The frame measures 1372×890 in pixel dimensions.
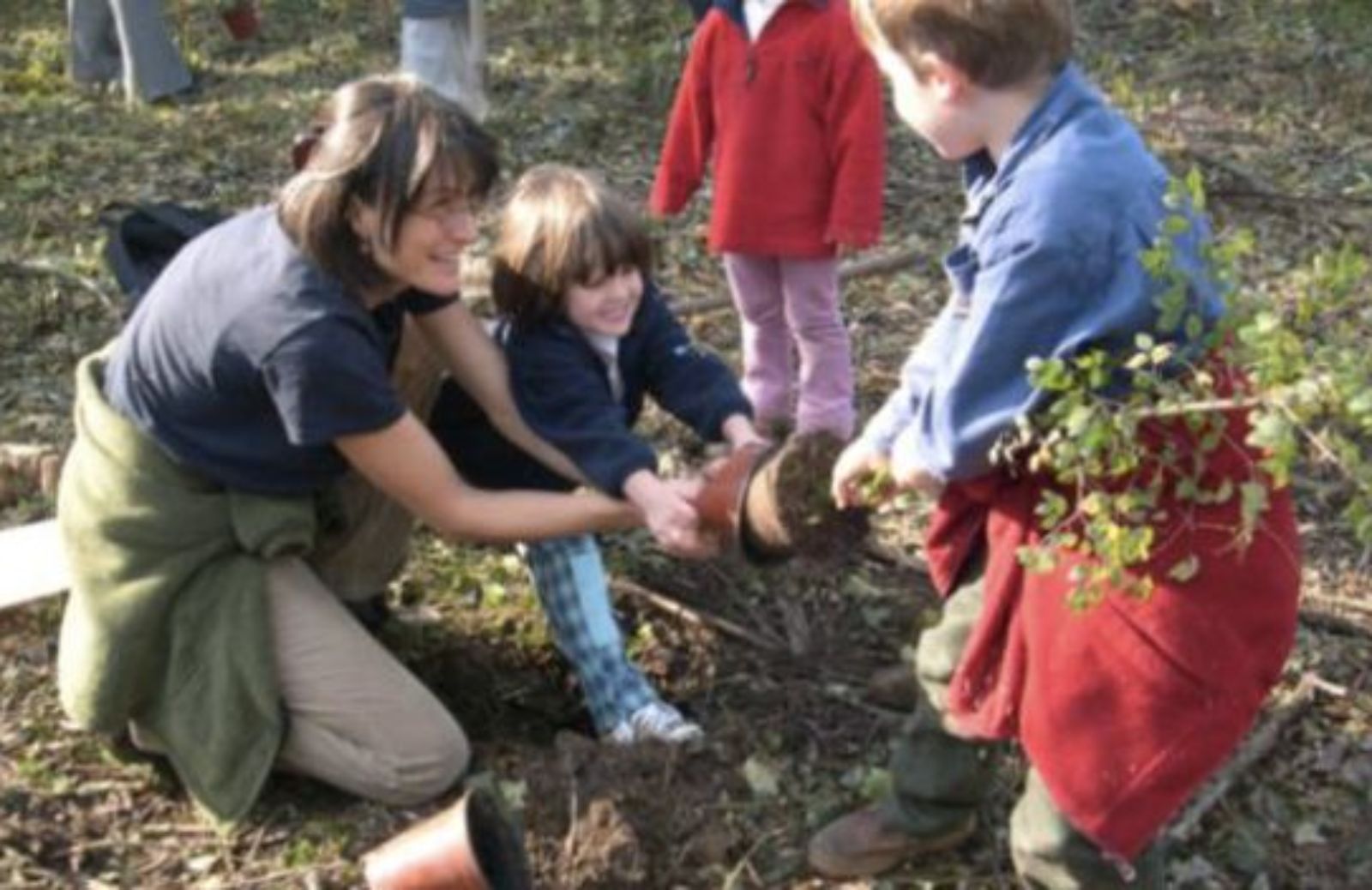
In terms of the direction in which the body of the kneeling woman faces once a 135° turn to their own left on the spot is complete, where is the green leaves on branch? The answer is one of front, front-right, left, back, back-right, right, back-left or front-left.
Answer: back

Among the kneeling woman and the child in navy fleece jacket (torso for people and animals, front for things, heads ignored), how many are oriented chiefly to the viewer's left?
0

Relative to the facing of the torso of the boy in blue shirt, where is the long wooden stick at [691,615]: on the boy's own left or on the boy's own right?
on the boy's own right

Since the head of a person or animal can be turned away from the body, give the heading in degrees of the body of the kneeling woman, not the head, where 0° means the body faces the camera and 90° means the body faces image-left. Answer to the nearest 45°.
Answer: approximately 270°

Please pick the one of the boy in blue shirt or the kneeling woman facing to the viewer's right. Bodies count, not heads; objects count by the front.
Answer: the kneeling woman

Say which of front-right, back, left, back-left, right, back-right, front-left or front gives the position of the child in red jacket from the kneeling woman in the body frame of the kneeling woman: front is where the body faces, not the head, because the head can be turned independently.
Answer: front-left

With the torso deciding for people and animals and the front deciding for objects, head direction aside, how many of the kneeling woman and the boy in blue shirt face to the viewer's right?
1

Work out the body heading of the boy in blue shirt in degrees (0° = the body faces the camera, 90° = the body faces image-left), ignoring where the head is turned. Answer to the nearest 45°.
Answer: approximately 90°

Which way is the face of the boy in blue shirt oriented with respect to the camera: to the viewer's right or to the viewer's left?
to the viewer's left

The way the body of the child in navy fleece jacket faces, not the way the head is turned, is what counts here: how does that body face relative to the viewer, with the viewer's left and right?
facing the viewer and to the right of the viewer

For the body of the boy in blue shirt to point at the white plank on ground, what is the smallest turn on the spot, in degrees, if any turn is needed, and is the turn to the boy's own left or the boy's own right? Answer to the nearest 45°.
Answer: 0° — they already face it

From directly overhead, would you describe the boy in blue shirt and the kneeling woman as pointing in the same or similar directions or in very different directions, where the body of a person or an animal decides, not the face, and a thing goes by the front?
very different directions

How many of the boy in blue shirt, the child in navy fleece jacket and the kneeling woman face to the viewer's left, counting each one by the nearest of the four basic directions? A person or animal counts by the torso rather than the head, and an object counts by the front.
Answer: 1
